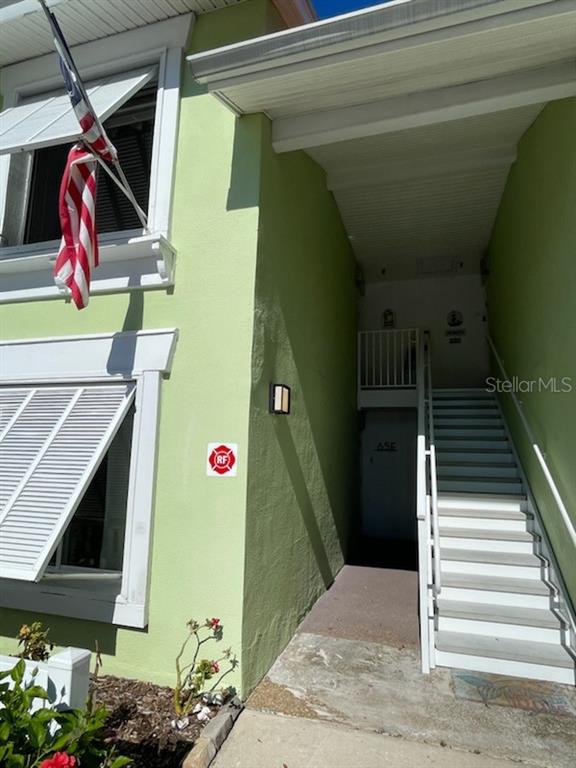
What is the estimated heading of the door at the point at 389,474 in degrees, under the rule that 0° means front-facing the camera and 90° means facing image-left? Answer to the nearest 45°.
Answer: approximately 0°

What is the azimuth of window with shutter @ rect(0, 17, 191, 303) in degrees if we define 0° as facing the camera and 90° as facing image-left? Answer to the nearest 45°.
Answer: approximately 45°

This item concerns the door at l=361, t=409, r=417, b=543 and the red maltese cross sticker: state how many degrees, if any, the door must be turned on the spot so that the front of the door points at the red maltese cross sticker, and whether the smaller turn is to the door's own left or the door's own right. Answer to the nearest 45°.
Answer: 0° — it already faces it
